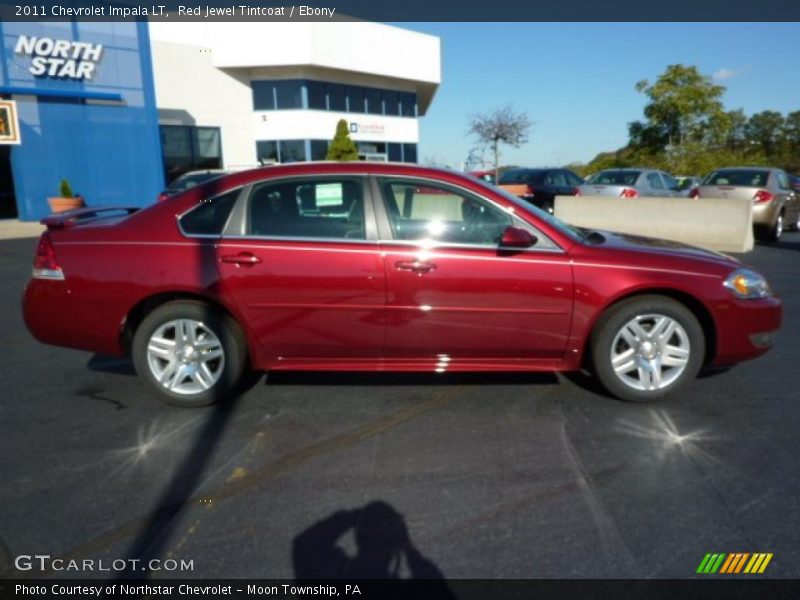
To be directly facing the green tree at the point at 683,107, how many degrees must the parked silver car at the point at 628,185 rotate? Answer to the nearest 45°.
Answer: approximately 45° to its left

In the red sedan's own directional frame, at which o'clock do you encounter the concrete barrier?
The concrete barrier is roughly at 10 o'clock from the red sedan.

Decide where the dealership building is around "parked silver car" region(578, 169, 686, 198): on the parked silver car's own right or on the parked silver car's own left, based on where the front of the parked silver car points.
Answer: on the parked silver car's own left

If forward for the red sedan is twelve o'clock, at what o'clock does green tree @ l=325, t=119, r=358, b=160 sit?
The green tree is roughly at 9 o'clock from the red sedan.

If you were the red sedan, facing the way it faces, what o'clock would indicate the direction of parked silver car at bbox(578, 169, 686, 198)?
The parked silver car is roughly at 10 o'clock from the red sedan.

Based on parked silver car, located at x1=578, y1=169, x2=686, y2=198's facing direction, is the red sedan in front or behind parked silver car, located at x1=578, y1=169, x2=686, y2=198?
behind

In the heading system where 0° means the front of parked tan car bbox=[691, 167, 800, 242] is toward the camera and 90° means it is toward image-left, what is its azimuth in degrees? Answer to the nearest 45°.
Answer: approximately 225°

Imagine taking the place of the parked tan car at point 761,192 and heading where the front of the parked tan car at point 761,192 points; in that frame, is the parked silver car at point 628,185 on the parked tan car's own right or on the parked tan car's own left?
on the parked tan car's own left

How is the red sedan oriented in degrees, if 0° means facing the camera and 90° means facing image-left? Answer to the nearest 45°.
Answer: approximately 270°

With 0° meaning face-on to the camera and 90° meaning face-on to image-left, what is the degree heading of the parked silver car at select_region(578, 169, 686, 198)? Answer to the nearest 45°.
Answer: approximately 225°
